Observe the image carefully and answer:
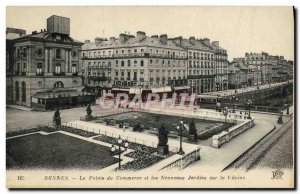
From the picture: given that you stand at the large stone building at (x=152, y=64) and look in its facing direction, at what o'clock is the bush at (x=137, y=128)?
The bush is roughly at 12 o'clock from the large stone building.

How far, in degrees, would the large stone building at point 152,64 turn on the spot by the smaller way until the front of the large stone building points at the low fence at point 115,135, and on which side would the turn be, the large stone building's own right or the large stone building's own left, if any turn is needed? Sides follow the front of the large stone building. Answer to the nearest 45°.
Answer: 0° — it already faces it

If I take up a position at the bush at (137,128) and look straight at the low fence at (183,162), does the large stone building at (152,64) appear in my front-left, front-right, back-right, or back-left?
back-left

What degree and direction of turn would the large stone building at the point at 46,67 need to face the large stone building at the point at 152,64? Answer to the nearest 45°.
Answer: approximately 90° to its left

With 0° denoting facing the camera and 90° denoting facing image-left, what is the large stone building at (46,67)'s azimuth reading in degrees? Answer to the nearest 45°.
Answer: approximately 315°

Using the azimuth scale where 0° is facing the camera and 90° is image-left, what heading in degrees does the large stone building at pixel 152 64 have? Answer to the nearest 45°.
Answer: approximately 0°
